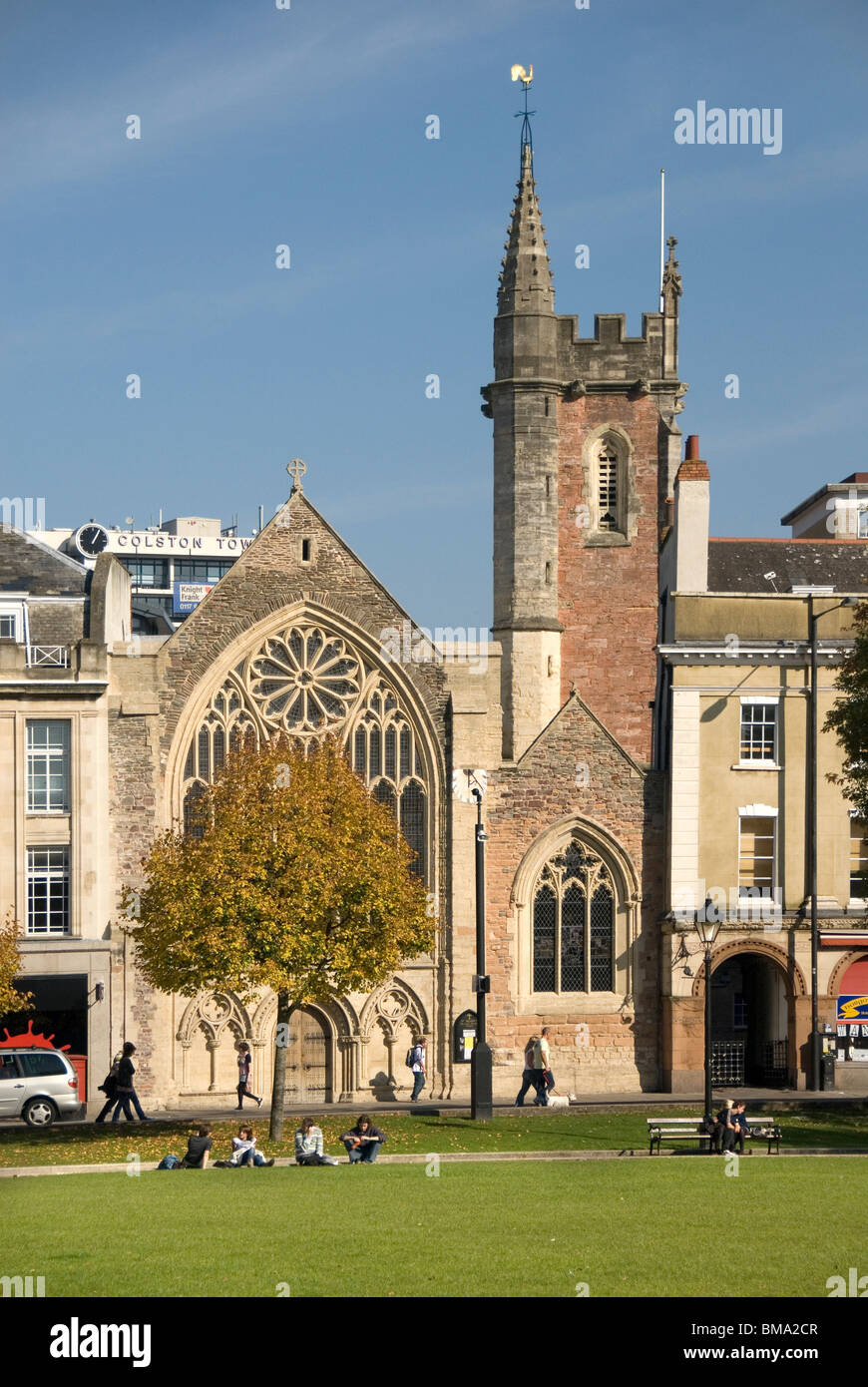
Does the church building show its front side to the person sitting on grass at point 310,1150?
yes

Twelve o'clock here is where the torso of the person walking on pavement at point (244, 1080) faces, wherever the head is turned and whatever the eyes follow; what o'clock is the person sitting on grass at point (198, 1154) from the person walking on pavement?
The person sitting on grass is roughly at 9 o'clock from the person walking on pavement.

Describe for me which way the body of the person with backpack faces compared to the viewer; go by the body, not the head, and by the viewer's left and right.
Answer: facing to the right of the viewer

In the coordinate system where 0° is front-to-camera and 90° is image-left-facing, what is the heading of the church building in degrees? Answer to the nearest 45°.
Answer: approximately 0°

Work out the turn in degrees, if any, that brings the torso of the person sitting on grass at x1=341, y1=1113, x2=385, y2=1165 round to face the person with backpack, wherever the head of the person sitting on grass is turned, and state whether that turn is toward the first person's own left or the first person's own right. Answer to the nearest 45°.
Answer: approximately 180°

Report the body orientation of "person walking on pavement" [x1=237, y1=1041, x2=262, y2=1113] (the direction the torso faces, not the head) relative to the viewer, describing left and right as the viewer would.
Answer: facing to the left of the viewer

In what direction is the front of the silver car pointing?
to the viewer's left
